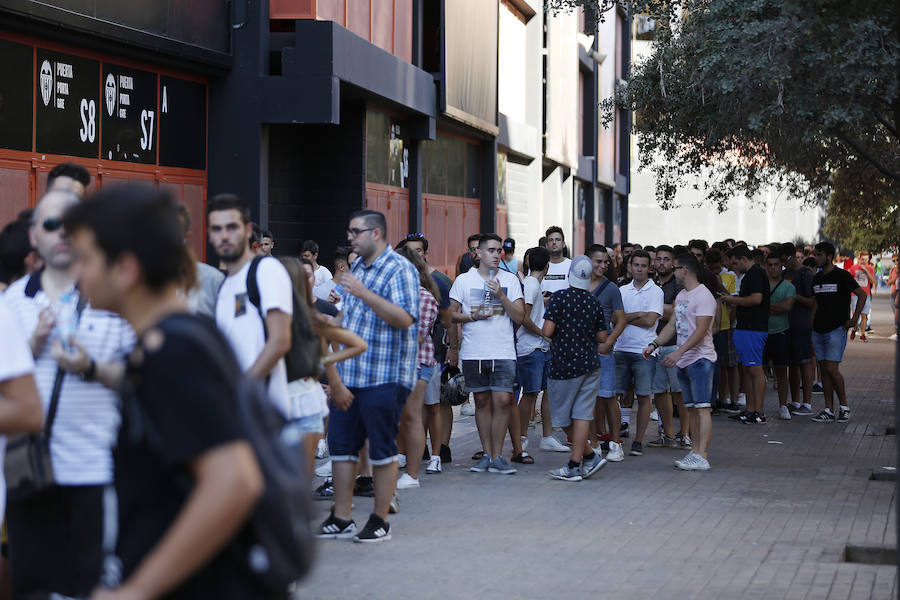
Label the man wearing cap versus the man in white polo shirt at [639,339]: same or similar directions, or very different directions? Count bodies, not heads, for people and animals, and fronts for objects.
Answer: very different directions

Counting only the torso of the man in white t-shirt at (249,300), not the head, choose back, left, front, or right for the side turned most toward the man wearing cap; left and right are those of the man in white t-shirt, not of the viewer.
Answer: back

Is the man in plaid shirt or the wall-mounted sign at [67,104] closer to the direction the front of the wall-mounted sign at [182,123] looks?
the man in plaid shirt

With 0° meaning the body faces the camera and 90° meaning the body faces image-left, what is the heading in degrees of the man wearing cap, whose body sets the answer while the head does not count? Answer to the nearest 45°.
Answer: approximately 180°

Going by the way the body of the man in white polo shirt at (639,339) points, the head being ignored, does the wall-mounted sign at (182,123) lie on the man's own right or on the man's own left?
on the man's own right

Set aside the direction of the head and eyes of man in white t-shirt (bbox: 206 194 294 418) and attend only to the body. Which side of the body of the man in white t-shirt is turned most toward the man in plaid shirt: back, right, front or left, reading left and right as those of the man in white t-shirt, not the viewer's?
back

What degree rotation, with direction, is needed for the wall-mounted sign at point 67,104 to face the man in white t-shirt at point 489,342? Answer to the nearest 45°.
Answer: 0° — it already faces them

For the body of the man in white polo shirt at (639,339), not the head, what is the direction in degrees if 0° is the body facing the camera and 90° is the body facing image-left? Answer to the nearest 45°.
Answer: approximately 0°

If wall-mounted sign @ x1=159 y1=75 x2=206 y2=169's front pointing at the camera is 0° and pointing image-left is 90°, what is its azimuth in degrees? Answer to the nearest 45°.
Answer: approximately 315°

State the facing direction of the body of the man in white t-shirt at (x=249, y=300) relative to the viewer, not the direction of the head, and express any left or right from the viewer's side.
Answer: facing the viewer and to the left of the viewer

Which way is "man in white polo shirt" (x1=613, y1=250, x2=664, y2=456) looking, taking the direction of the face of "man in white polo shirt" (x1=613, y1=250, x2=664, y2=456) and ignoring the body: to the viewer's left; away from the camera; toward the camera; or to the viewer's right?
toward the camera

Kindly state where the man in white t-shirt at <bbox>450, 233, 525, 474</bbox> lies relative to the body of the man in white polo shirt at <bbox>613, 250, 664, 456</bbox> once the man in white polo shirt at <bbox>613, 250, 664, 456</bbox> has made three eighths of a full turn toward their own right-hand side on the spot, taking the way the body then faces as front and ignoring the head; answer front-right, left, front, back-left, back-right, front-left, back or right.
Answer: left

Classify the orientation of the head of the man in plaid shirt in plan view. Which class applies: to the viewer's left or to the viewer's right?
to the viewer's left

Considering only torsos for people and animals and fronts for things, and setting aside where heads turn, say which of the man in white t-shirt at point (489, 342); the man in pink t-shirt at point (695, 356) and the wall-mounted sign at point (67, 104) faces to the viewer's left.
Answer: the man in pink t-shirt at point (695, 356)

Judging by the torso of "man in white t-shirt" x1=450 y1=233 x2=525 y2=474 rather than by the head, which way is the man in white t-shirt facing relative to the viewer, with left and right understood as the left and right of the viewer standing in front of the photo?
facing the viewer

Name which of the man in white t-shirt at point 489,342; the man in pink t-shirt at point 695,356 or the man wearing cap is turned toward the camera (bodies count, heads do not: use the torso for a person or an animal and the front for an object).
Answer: the man in white t-shirt at point 489,342
